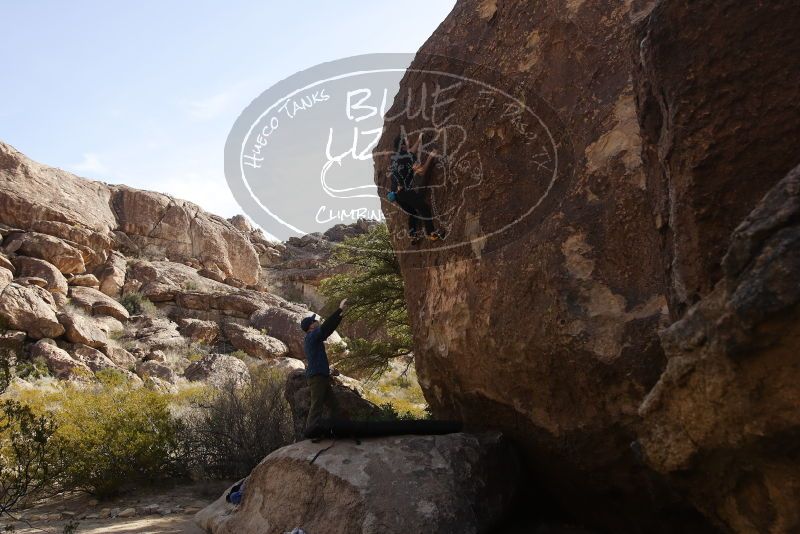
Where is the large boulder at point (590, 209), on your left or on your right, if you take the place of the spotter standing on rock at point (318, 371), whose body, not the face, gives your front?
on your right

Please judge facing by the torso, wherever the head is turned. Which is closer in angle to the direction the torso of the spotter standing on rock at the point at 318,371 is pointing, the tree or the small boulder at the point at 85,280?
the tree

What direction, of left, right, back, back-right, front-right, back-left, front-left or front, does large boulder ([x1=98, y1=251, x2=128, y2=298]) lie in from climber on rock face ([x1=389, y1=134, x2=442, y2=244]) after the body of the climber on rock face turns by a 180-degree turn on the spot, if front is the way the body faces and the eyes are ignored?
front-right

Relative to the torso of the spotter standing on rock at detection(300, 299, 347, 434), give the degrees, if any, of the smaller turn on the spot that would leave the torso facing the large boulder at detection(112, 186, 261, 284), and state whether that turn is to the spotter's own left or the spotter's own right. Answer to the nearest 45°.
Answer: approximately 90° to the spotter's own left

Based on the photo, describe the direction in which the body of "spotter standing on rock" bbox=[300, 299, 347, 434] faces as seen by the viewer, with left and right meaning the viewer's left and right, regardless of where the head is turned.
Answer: facing to the right of the viewer

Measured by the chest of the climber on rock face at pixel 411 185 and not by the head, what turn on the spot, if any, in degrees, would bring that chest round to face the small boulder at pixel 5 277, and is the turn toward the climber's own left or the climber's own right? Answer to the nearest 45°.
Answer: approximately 135° to the climber's own left

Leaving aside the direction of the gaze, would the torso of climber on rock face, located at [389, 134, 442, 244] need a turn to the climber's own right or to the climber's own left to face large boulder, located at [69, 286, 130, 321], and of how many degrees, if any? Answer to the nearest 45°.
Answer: approximately 135° to the climber's own left

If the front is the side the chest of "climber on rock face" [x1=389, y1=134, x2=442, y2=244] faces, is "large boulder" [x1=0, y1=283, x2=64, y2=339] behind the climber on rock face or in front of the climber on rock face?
behind

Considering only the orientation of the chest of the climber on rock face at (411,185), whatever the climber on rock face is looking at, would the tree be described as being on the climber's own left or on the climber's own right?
on the climber's own left

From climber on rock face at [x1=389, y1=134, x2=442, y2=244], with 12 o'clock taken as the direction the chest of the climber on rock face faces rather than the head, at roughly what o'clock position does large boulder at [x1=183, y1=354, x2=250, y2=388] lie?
The large boulder is roughly at 8 o'clock from the climber on rock face.

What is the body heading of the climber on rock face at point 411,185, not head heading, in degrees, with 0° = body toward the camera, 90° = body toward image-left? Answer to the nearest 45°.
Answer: approximately 270°
